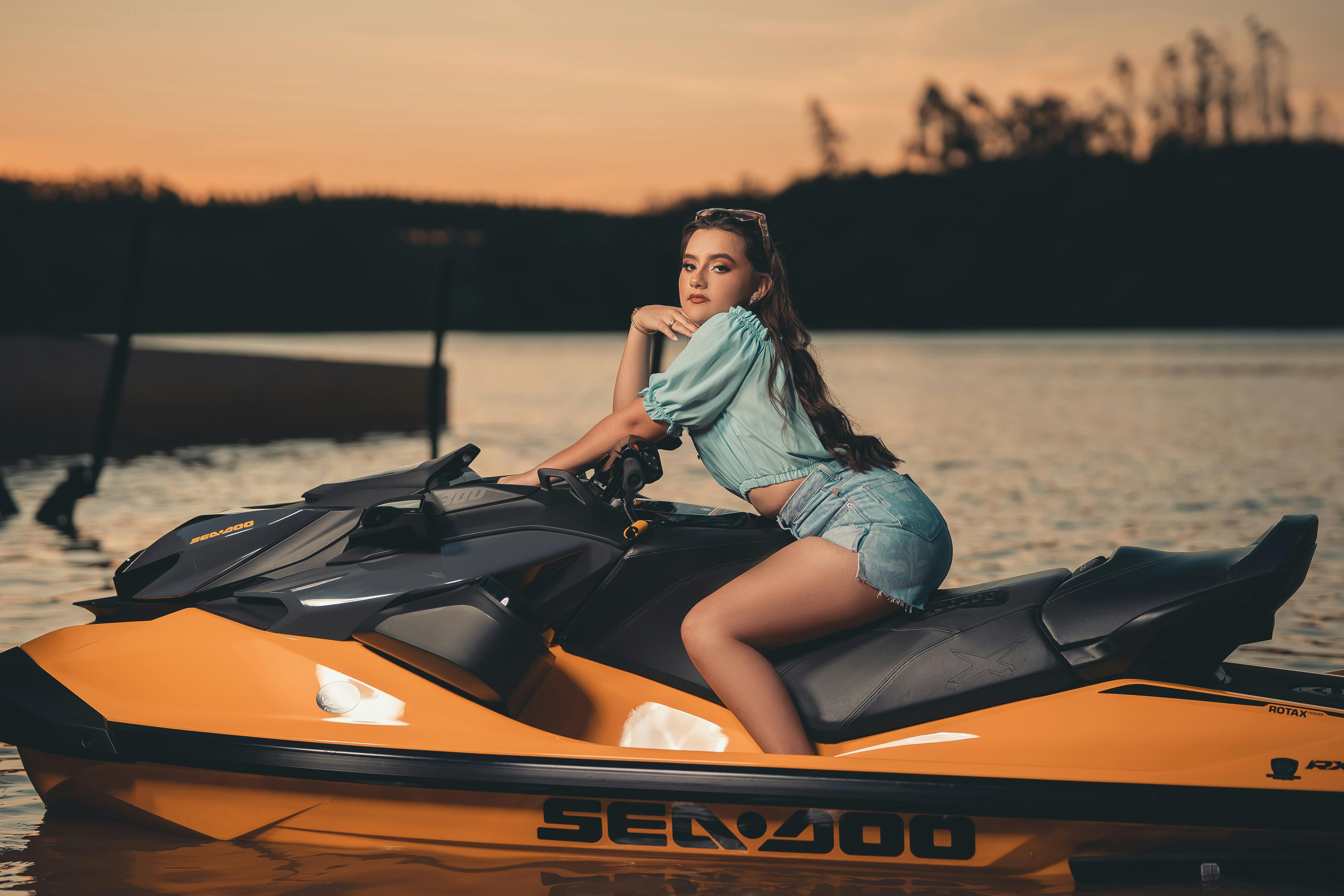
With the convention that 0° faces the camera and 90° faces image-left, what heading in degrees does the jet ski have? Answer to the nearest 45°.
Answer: approximately 90°

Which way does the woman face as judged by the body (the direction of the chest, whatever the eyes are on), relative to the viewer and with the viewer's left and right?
facing to the left of the viewer
